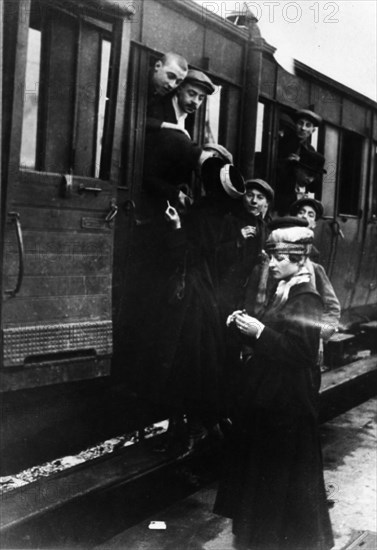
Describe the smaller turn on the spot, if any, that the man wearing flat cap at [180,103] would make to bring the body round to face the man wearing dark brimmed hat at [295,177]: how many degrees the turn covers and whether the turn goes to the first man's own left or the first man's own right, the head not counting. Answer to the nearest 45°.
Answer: approximately 90° to the first man's own left

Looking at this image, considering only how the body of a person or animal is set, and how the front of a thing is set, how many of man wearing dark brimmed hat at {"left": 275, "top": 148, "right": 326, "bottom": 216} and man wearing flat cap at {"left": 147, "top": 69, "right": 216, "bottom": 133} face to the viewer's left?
0

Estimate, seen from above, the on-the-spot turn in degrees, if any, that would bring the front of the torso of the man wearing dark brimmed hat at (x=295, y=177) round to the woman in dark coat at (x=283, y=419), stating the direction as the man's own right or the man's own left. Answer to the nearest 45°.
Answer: approximately 45° to the man's own right

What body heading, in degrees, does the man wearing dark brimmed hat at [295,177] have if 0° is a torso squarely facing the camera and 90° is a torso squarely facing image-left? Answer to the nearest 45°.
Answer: approximately 315°

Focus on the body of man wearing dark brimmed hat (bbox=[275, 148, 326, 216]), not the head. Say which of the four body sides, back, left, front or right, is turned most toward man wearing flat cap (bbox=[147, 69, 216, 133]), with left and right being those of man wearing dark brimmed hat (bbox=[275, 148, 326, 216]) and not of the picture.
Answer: right

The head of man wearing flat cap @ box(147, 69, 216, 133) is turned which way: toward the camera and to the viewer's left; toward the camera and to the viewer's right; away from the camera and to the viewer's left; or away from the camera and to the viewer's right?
toward the camera and to the viewer's right

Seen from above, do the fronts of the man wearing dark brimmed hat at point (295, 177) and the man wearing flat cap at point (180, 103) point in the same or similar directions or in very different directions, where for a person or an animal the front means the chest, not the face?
same or similar directions

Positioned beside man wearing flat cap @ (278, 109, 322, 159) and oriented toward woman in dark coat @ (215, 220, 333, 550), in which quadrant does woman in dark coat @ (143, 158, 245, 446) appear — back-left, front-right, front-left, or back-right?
front-right

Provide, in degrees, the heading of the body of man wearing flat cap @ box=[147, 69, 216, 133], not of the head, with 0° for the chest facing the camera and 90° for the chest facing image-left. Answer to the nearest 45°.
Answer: approximately 315°

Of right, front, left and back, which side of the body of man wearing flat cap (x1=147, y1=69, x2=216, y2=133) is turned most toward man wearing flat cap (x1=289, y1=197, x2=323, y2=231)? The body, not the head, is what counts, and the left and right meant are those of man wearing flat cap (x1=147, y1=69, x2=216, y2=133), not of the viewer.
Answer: left
